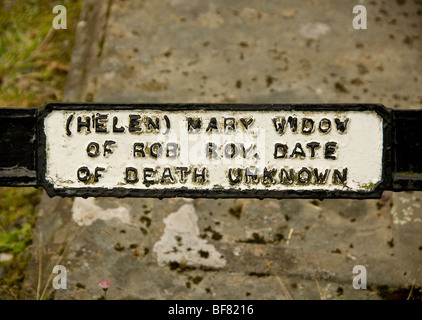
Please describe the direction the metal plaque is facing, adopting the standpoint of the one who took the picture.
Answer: facing the viewer
